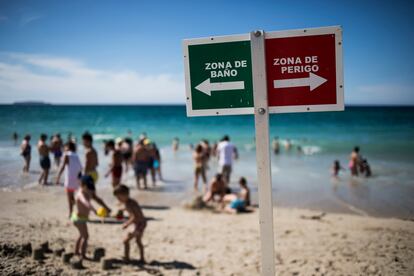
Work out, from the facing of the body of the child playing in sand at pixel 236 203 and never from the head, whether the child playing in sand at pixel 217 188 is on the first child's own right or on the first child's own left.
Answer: on the first child's own right

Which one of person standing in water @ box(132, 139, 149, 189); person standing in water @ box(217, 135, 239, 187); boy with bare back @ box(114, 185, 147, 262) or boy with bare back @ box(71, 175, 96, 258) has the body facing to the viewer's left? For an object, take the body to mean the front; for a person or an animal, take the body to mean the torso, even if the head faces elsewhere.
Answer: boy with bare back @ box(114, 185, 147, 262)

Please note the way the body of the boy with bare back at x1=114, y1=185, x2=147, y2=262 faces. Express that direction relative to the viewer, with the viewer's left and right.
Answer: facing to the left of the viewer

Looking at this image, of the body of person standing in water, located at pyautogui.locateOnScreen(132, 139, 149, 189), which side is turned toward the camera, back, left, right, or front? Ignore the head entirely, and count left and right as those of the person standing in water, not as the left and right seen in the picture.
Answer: back

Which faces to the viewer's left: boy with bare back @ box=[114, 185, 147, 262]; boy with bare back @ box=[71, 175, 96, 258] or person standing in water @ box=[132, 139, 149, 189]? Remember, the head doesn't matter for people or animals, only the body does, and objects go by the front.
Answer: boy with bare back @ box=[114, 185, 147, 262]

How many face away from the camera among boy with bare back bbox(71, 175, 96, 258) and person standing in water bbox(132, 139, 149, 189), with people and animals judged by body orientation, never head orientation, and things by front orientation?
1
